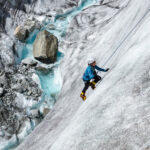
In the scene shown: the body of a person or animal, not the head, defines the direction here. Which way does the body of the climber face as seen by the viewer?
to the viewer's right

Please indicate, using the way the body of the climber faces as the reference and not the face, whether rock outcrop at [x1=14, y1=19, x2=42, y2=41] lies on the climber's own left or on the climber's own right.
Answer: on the climber's own left
